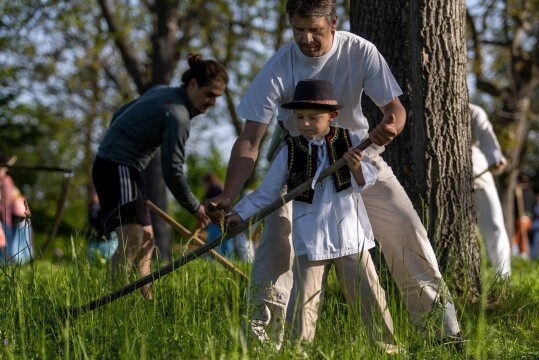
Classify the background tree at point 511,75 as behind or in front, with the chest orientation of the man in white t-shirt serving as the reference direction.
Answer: behind

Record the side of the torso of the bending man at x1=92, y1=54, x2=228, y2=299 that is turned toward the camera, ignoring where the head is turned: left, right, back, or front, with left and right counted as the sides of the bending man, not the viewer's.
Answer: right

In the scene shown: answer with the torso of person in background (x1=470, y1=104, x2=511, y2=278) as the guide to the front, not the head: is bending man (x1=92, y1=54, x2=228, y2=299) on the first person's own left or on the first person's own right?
on the first person's own right

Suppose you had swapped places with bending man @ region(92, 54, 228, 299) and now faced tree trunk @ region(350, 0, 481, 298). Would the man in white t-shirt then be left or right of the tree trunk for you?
right

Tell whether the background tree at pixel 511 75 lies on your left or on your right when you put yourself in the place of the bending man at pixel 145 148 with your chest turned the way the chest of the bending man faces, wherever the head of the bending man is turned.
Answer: on your left

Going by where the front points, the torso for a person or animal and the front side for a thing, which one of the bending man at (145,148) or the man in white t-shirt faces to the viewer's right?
the bending man

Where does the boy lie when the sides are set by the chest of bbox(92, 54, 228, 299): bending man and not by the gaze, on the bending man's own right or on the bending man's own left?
on the bending man's own right

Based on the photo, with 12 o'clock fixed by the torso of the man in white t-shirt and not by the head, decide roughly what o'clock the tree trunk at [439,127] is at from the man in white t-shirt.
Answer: The tree trunk is roughly at 7 o'clock from the man in white t-shirt.

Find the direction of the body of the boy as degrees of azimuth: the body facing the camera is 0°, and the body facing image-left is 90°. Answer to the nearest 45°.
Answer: approximately 0°

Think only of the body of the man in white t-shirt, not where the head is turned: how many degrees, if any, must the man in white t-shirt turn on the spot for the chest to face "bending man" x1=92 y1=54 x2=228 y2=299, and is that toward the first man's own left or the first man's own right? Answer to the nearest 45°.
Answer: approximately 135° to the first man's own right
